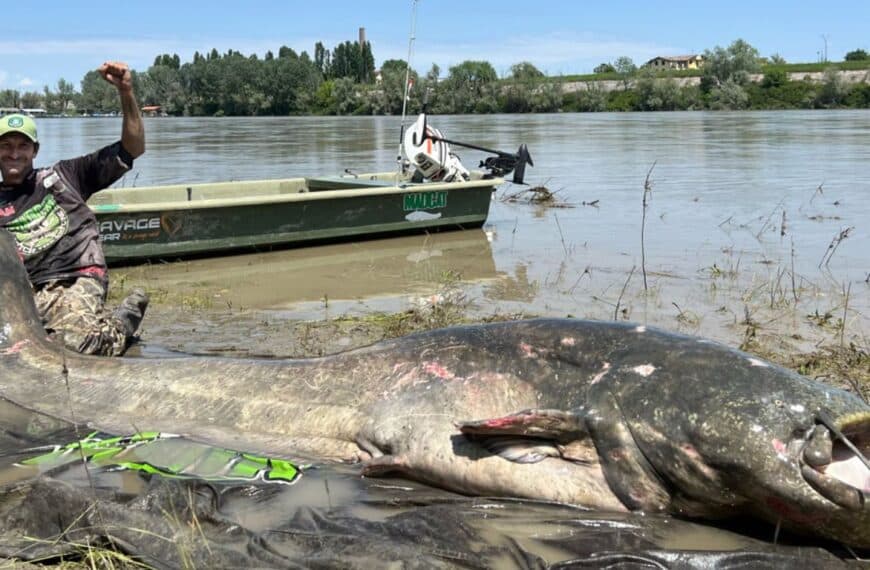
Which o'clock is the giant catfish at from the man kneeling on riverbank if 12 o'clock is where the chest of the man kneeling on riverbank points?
The giant catfish is roughly at 11 o'clock from the man kneeling on riverbank.

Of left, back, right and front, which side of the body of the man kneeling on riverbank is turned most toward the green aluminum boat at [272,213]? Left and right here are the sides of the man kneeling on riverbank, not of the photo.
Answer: back

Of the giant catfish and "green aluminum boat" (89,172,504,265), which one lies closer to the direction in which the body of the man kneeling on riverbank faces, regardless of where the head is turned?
the giant catfish

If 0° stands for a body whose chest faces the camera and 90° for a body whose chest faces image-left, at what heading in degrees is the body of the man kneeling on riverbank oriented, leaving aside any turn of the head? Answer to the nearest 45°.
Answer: approximately 0°
